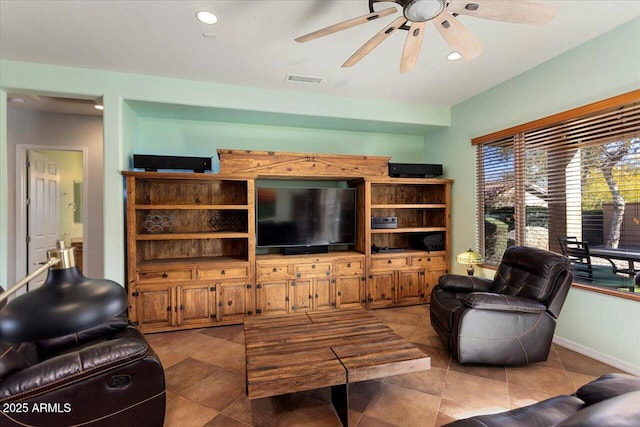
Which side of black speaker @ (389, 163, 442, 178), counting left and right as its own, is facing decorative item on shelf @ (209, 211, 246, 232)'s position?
right

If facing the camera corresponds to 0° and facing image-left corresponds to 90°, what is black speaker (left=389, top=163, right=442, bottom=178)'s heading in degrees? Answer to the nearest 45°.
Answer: approximately 0°

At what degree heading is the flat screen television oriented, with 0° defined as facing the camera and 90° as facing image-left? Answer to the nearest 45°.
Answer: approximately 0°

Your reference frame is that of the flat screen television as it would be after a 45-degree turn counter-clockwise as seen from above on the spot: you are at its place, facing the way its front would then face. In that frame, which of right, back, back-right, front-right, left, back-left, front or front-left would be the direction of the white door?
back-right

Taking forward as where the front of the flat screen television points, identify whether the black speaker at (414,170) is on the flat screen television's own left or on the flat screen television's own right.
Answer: on the flat screen television's own left

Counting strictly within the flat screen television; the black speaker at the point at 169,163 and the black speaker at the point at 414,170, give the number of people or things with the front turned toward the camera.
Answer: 3

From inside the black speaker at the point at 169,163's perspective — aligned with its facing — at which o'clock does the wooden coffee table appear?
The wooden coffee table is roughly at 11 o'clock from the black speaker.

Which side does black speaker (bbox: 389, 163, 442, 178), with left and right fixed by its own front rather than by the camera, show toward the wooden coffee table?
front

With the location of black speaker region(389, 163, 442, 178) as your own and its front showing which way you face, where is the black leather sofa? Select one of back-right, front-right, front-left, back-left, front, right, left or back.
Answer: front

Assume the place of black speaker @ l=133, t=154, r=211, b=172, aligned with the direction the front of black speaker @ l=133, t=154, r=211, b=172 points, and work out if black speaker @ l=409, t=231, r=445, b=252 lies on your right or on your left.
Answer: on your left

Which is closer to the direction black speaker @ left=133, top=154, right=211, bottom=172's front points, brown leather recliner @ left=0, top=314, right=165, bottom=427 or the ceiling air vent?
the brown leather recliner

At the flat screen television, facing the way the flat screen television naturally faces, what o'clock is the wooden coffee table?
The wooden coffee table is roughly at 12 o'clock from the flat screen television.

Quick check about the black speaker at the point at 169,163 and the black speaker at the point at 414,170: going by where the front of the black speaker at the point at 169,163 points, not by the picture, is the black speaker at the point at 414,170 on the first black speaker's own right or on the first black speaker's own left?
on the first black speaker's own left
